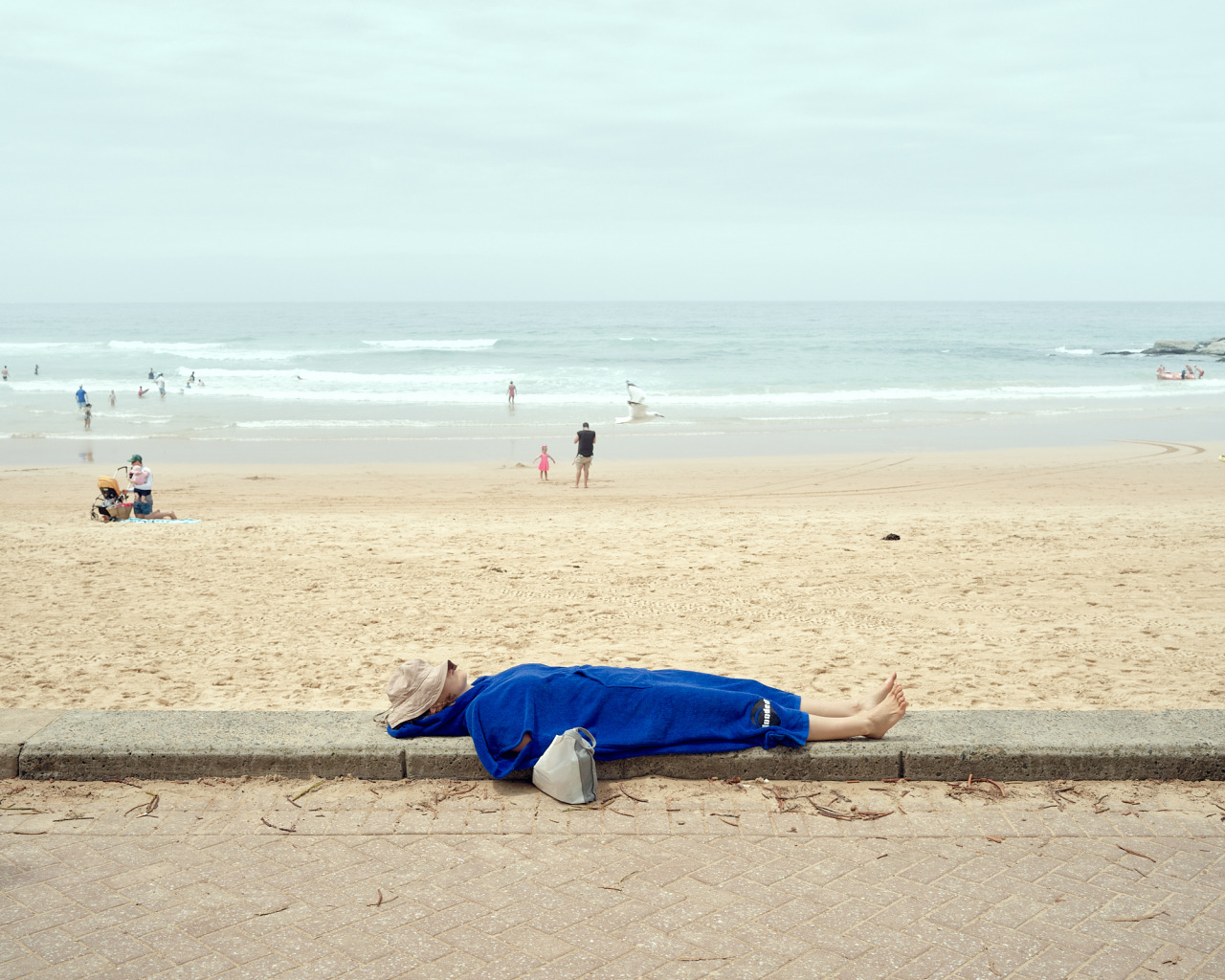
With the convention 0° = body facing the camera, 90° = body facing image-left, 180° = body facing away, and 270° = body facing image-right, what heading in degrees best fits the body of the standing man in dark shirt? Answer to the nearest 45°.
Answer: approximately 180°

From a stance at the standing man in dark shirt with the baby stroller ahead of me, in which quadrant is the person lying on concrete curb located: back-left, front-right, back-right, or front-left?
front-left

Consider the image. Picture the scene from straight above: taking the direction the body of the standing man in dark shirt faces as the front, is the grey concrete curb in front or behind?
behind

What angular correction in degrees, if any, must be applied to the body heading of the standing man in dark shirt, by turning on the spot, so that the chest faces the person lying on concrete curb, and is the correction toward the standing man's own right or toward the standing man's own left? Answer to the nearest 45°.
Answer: approximately 180°

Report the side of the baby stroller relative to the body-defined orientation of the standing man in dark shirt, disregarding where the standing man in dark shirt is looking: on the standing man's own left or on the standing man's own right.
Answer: on the standing man's own left
